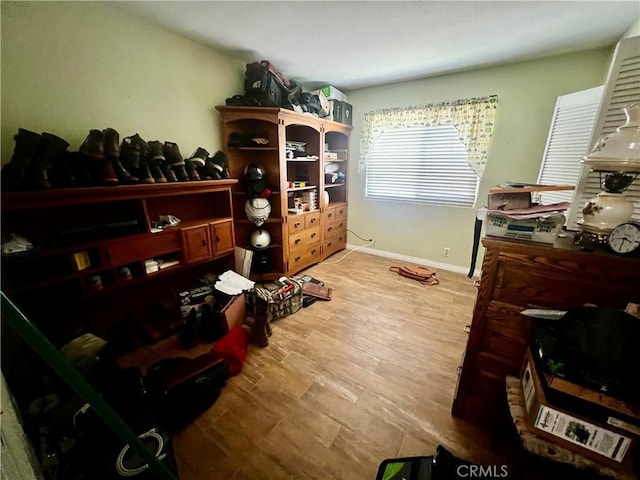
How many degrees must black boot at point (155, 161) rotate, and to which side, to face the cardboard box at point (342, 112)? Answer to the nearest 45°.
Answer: approximately 45° to its left

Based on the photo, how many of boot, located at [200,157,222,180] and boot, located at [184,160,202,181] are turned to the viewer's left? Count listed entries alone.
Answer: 0

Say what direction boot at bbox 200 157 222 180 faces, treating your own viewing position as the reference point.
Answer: facing the viewer and to the right of the viewer

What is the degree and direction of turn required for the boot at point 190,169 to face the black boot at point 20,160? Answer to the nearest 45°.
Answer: approximately 90° to its right

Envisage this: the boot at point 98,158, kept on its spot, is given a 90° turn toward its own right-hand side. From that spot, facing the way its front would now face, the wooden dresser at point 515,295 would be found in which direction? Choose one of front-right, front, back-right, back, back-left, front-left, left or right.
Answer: left

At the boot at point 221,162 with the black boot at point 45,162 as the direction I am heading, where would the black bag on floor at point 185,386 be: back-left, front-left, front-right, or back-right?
front-left

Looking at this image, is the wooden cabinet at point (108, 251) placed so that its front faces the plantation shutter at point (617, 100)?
yes

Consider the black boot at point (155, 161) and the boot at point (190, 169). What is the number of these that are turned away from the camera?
0
